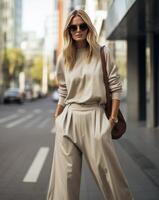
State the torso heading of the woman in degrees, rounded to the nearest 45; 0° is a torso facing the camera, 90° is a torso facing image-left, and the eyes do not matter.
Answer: approximately 0°
